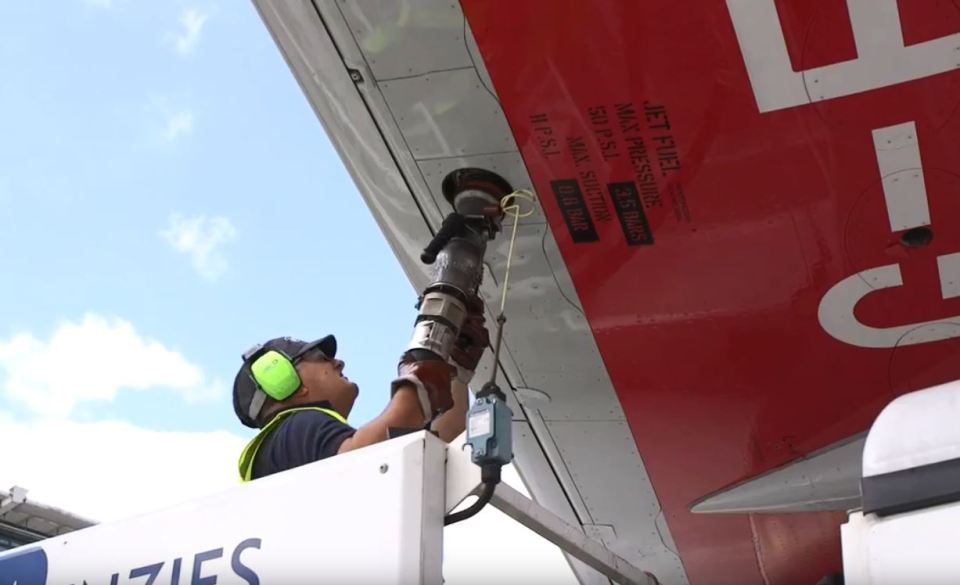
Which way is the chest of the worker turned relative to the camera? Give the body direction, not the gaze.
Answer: to the viewer's right

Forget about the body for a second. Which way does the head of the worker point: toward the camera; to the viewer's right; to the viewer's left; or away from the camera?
to the viewer's right
